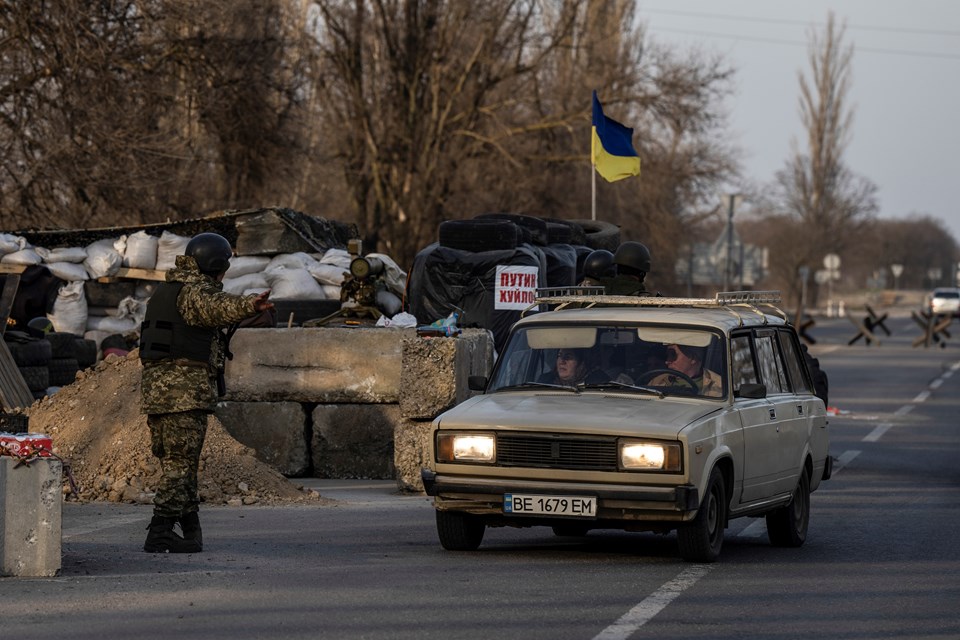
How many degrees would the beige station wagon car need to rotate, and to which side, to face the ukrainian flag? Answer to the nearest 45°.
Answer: approximately 135° to its right

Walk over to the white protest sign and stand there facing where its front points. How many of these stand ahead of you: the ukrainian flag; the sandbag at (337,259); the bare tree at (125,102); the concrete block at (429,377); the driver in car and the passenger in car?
3

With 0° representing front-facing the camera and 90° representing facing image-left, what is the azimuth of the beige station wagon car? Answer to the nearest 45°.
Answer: approximately 45°

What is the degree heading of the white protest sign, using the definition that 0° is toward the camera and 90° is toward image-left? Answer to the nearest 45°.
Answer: approximately 0°

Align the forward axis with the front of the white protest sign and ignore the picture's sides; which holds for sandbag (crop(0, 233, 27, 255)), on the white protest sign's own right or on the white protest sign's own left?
on the white protest sign's own right

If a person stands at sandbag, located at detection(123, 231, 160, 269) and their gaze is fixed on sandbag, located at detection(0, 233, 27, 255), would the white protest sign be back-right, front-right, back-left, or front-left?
back-left

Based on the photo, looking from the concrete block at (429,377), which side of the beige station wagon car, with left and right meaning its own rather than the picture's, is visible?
right

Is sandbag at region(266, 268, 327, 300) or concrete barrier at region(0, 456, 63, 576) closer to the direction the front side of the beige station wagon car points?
the concrete barrier

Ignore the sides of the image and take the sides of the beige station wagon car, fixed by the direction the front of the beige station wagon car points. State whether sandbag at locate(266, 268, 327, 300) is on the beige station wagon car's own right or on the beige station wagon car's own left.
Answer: on the beige station wagon car's own right

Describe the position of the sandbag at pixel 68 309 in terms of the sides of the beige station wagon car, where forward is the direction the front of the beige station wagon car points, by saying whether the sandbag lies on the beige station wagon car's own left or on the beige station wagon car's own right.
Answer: on the beige station wagon car's own right

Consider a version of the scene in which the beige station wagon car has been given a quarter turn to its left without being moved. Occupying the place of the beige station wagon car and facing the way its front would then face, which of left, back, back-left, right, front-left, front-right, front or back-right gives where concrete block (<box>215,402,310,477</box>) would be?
back
